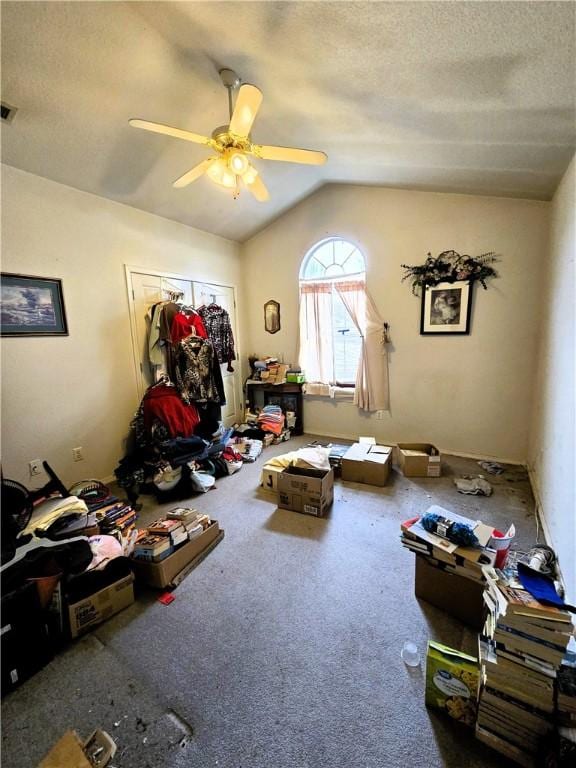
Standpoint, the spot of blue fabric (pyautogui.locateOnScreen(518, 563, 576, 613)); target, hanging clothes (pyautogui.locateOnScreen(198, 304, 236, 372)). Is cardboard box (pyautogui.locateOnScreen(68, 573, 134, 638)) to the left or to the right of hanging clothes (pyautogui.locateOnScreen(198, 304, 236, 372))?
left

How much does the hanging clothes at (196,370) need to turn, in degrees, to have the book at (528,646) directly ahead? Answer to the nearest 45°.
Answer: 0° — it already faces it

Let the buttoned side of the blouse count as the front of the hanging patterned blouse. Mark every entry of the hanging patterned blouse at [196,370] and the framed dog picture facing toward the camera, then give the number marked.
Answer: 2

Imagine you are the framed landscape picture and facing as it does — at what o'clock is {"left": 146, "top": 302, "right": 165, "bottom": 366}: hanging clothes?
The hanging clothes is roughly at 10 o'clock from the framed landscape picture.

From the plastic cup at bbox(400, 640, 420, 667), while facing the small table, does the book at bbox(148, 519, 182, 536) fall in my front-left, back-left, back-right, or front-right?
front-left

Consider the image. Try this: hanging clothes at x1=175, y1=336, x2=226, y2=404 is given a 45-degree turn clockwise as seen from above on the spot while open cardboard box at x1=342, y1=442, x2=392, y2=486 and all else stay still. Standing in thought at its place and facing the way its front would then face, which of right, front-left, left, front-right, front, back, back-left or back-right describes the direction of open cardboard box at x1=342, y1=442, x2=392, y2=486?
left

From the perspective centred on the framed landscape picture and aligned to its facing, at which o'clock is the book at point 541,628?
The book is roughly at 1 o'clock from the framed landscape picture.

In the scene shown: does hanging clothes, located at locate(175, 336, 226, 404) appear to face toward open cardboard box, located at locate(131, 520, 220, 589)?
yes

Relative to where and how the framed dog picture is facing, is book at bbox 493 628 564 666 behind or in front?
in front

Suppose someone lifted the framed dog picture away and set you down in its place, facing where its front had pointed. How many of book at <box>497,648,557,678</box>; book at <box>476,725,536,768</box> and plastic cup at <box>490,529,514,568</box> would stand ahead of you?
3

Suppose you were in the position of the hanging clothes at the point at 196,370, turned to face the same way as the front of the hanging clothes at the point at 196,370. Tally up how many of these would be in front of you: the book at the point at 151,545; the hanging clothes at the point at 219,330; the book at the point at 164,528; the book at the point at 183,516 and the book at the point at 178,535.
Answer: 4

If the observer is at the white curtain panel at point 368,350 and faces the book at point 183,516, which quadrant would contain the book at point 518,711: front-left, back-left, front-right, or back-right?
front-left

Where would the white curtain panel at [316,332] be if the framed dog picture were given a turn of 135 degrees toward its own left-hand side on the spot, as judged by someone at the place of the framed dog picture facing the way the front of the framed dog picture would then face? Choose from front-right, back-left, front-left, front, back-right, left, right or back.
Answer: back-left

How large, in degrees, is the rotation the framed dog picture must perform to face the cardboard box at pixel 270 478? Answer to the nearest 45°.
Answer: approximately 45° to its right

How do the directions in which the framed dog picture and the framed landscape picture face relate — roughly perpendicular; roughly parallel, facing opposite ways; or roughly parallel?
roughly perpendicular

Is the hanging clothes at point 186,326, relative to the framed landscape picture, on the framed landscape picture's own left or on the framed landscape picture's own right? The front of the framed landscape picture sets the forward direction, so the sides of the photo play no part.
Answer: on the framed landscape picture's own left

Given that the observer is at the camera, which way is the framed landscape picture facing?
facing the viewer and to the right of the viewer

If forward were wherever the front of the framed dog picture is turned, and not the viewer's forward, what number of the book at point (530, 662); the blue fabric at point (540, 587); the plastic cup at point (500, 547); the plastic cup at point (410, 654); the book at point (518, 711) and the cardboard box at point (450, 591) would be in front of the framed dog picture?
6

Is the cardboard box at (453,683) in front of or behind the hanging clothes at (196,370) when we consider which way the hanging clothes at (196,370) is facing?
in front

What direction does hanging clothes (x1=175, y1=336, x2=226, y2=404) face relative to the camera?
toward the camera
